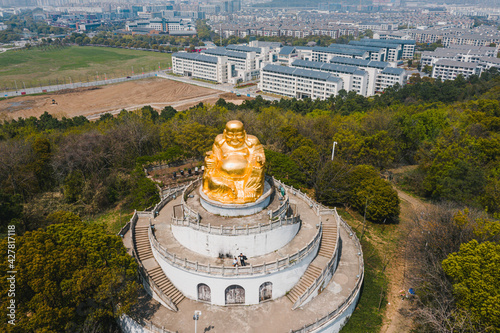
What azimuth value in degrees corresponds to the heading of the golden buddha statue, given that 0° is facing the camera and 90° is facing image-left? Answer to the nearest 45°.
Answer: approximately 0°

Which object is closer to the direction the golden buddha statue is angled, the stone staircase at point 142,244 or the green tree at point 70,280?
the green tree

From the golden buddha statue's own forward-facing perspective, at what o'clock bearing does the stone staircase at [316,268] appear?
The stone staircase is roughly at 10 o'clock from the golden buddha statue.

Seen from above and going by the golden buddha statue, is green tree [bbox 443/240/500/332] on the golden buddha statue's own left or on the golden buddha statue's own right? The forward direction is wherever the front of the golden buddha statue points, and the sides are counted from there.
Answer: on the golden buddha statue's own left

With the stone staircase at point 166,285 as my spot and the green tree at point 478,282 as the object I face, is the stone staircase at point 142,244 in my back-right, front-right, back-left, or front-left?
back-left

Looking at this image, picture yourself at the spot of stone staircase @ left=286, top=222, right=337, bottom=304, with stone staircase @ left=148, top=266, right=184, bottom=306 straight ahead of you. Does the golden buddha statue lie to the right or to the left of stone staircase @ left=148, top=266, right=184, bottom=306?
right

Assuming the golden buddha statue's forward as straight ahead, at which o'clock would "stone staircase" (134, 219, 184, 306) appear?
The stone staircase is roughly at 2 o'clock from the golden buddha statue.

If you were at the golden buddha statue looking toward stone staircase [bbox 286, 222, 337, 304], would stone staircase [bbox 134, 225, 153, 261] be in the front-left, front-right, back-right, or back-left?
back-right

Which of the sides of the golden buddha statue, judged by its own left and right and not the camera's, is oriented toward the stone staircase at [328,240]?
left

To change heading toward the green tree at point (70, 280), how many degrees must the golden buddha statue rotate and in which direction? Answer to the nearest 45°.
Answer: approximately 45° to its right

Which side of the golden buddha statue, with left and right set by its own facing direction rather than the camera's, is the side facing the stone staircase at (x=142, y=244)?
right
